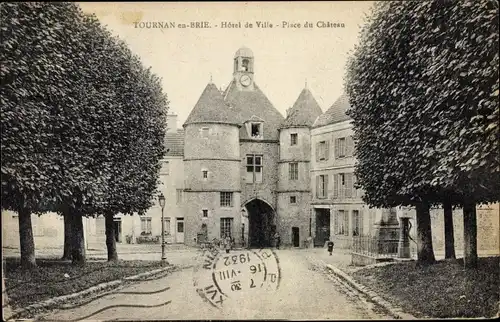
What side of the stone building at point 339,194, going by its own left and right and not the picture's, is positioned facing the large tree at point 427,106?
left

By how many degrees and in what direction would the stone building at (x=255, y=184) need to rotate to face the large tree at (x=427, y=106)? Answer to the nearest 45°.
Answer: approximately 45° to its left

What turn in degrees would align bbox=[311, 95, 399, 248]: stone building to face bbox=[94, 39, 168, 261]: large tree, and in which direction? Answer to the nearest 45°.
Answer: approximately 45° to its right
